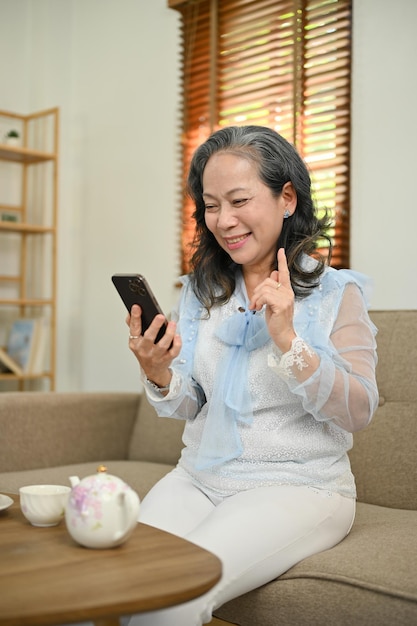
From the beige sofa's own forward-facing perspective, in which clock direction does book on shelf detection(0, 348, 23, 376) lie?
The book on shelf is roughly at 3 o'clock from the beige sofa.

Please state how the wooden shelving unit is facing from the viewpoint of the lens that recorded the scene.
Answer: facing the viewer and to the right of the viewer

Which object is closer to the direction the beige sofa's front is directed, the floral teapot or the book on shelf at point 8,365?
the floral teapot

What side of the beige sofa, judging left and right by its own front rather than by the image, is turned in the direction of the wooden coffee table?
front

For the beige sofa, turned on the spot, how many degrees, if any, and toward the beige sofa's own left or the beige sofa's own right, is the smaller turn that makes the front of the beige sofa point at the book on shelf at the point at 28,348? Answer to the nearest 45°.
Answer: approximately 90° to the beige sofa's own right

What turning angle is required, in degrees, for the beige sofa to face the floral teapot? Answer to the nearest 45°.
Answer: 0° — it already faces it

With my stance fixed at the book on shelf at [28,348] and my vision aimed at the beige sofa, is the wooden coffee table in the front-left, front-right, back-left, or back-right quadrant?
front-right

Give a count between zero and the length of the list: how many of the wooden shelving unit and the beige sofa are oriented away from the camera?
0

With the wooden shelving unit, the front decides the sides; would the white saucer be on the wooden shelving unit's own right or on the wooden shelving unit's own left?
on the wooden shelving unit's own right

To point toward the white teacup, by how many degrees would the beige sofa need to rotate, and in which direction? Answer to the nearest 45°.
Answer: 0° — it already faces it

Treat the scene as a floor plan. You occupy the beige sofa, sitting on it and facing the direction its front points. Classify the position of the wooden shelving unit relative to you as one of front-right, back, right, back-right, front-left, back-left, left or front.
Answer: right
